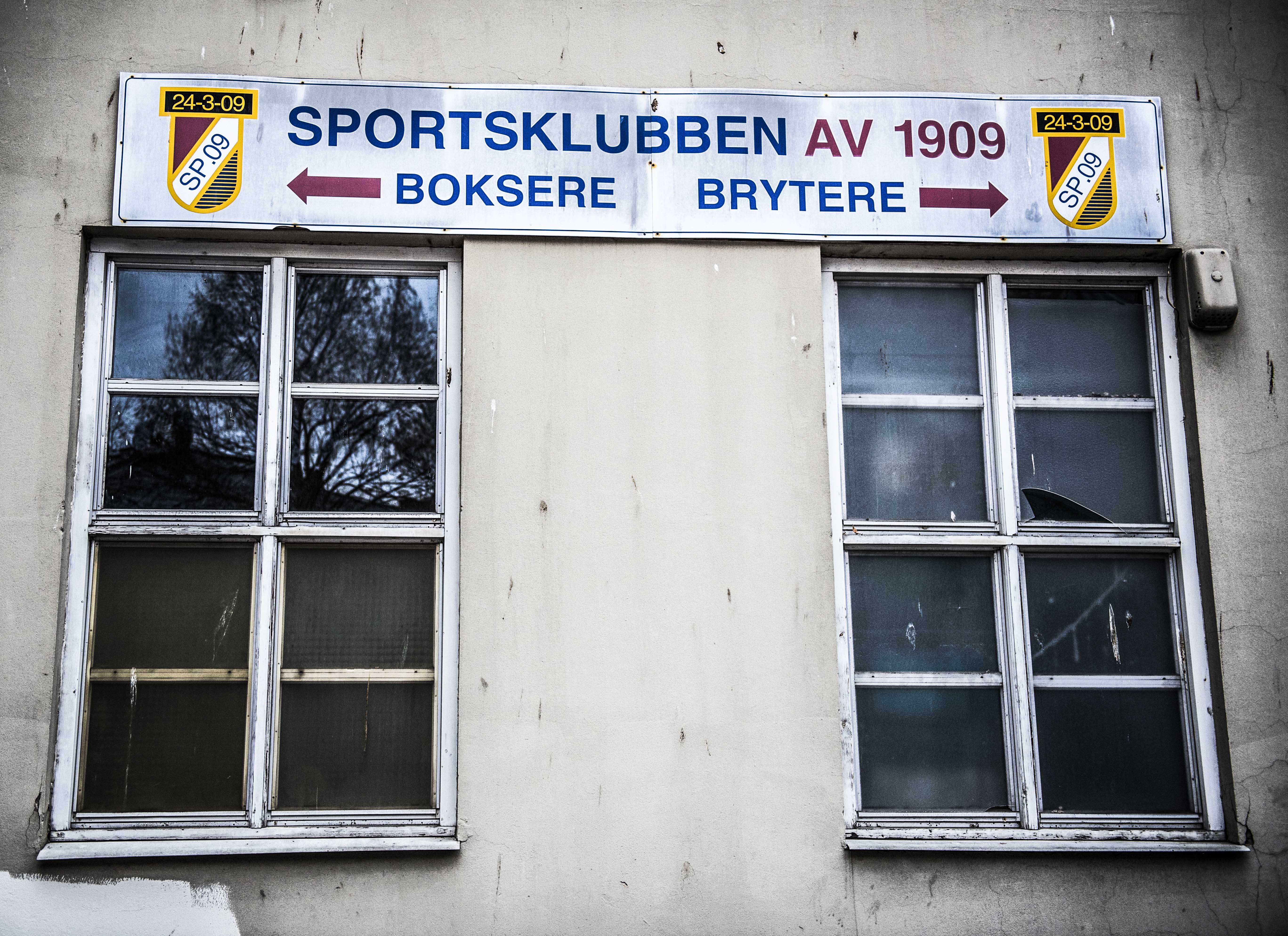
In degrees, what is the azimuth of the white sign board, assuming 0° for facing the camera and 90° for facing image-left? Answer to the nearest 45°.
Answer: approximately 0°

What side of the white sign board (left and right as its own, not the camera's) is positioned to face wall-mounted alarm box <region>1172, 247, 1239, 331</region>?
left
